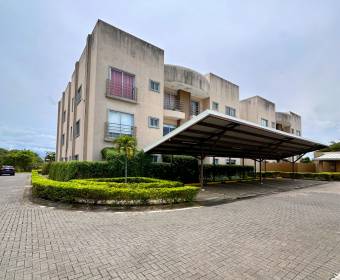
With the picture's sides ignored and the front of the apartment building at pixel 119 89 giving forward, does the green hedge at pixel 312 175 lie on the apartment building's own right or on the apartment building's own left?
on the apartment building's own left

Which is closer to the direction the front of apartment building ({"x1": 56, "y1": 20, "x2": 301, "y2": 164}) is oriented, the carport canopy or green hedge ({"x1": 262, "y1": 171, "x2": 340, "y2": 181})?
the carport canopy

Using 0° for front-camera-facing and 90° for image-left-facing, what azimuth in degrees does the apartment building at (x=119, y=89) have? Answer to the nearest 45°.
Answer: approximately 315°

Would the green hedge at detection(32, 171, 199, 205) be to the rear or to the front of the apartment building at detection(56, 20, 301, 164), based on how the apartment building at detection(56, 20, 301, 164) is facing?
to the front

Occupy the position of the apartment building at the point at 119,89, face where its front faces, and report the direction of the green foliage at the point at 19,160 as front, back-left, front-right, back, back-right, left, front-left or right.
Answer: back

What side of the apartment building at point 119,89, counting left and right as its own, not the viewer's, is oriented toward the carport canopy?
front
